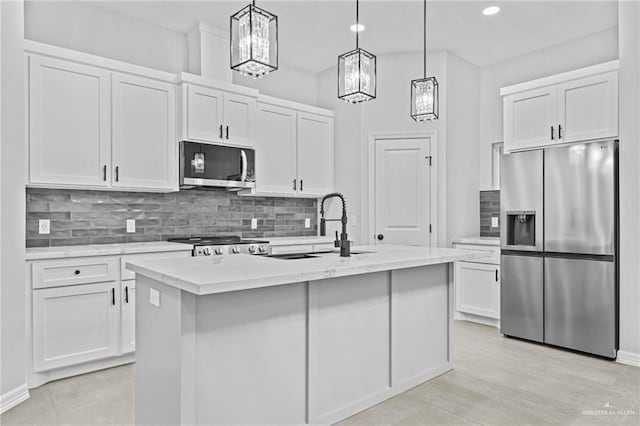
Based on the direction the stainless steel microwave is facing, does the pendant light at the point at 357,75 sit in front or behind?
in front

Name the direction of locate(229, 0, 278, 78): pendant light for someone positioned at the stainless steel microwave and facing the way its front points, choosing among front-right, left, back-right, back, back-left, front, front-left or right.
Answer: front-right

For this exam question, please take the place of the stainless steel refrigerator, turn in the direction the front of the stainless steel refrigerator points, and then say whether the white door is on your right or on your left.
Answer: on your right

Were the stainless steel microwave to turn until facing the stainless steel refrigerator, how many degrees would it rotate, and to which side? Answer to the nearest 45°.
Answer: approximately 45° to its left

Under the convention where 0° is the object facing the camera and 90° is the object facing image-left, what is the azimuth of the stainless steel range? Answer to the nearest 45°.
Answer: approximately 315°

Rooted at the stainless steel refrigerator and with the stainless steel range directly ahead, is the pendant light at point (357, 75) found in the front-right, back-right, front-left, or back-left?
front-left

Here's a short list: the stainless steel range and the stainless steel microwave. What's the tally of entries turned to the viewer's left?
0

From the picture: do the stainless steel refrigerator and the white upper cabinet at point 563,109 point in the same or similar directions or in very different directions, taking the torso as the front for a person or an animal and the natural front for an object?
same or similar directions

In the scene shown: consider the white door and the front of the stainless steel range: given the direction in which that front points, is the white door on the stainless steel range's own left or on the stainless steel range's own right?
on the stainless steel range's own left

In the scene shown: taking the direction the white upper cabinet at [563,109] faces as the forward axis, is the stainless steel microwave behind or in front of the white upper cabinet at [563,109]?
in front

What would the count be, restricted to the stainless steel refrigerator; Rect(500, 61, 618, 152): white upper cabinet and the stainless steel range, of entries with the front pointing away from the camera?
0

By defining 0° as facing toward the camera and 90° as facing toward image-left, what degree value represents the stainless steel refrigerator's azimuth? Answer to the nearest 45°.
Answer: approximately 45°

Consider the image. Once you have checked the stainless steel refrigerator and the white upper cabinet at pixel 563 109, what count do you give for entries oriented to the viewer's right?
0

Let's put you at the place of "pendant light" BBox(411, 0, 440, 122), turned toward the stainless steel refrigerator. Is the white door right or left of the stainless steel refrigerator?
left

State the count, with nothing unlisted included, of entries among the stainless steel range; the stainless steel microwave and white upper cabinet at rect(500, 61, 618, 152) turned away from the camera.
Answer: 0
